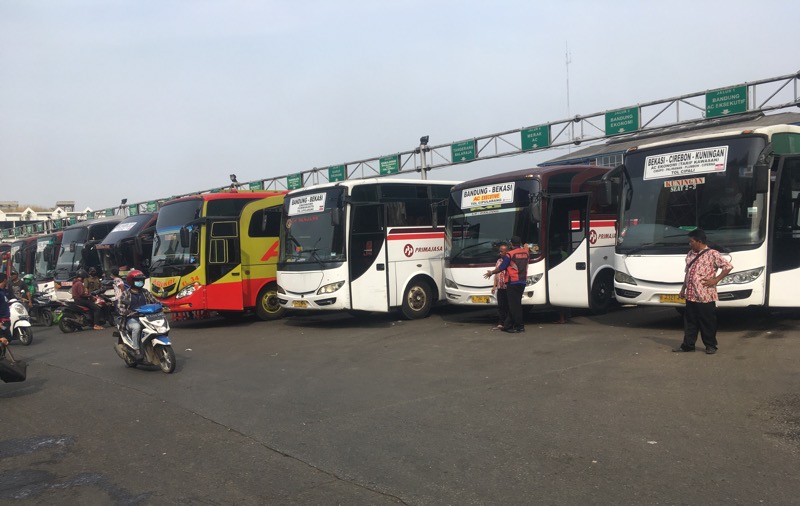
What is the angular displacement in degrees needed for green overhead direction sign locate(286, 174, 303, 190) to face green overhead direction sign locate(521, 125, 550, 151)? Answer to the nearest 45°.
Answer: approximately 90° to its left

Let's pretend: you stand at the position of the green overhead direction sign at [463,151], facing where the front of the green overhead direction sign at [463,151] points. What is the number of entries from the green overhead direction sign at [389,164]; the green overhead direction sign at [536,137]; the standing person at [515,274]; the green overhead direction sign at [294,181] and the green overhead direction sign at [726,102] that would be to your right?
2

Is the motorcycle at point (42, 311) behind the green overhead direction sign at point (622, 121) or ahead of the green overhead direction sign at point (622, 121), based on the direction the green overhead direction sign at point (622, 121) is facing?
ahead

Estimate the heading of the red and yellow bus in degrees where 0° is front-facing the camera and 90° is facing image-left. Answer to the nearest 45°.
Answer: approximately 45°

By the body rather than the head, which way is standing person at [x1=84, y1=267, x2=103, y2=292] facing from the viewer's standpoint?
toward the camera

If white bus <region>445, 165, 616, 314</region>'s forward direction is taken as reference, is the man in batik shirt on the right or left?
on its left

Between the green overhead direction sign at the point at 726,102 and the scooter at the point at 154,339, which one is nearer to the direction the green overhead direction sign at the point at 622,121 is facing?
the scooter

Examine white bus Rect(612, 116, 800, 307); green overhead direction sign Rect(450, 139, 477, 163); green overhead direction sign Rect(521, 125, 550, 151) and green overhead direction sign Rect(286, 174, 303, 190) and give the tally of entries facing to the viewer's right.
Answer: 0
